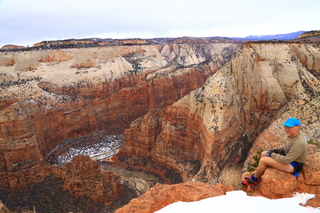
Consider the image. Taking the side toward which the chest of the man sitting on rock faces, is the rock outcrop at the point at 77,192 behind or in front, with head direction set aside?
in front

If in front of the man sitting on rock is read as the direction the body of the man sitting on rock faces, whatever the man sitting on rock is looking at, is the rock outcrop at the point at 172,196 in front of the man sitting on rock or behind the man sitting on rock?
in front

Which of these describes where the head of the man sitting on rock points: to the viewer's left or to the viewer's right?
to the viewer's left

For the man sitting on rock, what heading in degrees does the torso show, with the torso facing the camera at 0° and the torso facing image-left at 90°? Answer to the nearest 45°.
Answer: approximately 90°

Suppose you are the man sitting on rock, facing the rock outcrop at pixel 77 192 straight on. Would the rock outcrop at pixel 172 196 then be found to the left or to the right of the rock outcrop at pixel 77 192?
left
